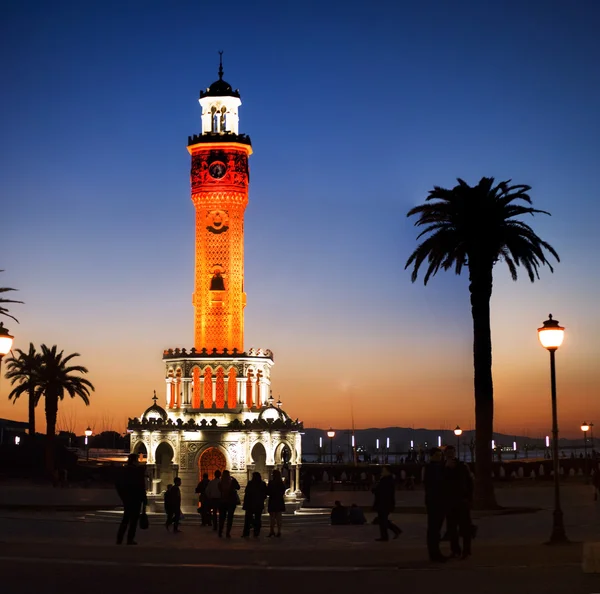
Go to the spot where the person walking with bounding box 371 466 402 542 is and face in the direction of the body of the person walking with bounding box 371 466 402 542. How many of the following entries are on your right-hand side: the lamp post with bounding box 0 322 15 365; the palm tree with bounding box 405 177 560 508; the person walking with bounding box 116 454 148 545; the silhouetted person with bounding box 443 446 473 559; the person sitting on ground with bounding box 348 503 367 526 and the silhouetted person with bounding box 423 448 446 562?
2
